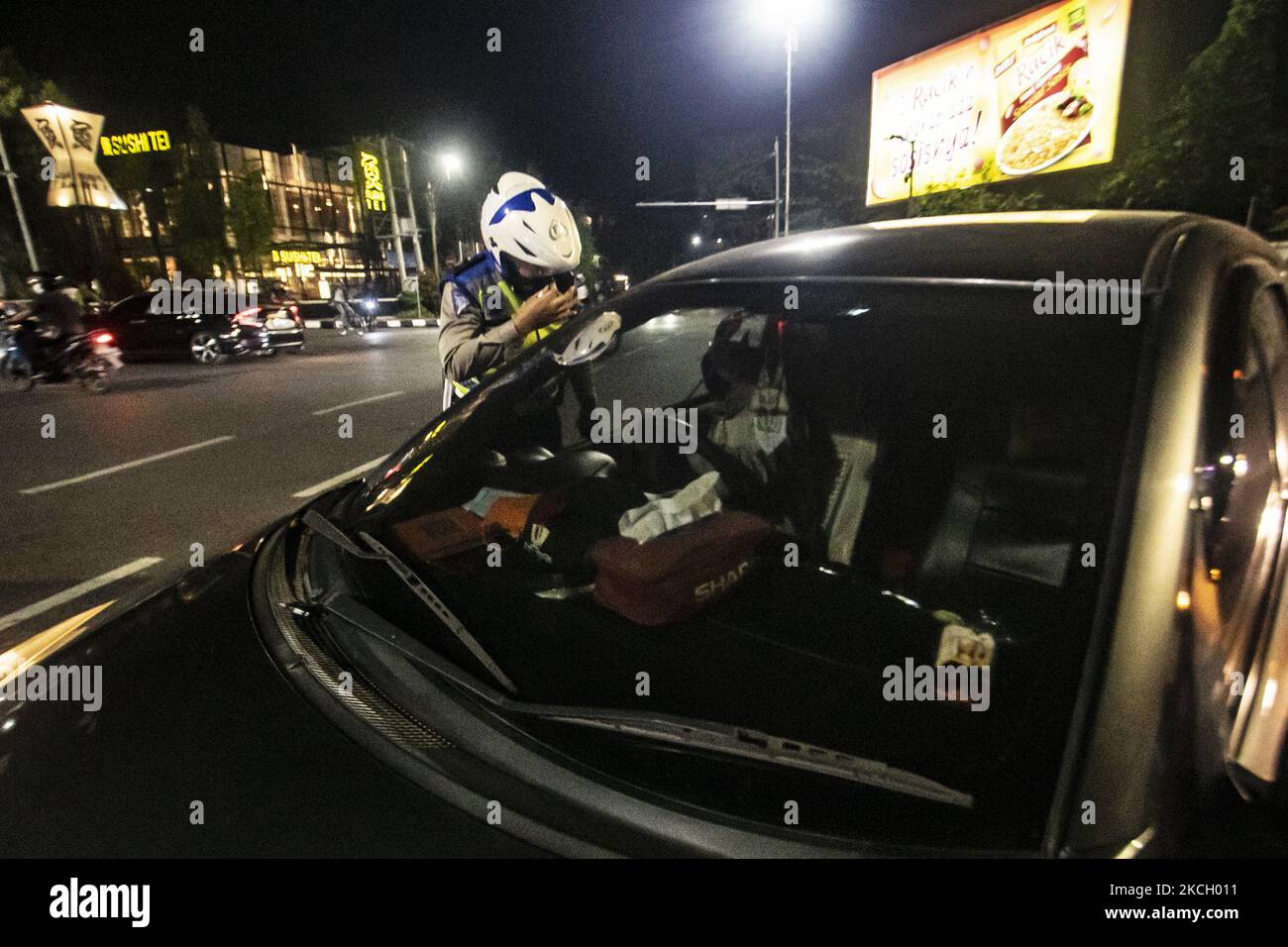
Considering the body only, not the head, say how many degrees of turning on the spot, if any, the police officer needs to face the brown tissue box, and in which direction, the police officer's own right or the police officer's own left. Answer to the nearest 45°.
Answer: approximately 45° to the police officer's own right

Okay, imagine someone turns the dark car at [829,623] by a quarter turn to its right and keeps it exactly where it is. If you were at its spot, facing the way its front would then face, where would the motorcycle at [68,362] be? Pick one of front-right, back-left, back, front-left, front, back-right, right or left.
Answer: front

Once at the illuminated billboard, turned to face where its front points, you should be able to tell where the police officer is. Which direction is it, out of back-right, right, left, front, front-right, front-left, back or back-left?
front-left

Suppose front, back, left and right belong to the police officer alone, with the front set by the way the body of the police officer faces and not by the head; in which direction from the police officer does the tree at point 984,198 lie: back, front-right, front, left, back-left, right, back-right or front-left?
left

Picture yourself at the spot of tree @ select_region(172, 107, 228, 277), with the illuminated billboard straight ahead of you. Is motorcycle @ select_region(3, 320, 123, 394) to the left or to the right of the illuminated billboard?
right

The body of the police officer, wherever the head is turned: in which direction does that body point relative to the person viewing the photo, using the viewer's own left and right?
facing the viewer and to the right of the viewer

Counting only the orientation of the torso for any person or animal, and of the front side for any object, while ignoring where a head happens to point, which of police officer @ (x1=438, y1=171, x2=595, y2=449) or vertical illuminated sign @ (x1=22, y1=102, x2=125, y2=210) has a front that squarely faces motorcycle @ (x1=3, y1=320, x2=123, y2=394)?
the vertical illuminated sign

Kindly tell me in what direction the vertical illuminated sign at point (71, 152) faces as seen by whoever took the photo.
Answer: facing the viewer

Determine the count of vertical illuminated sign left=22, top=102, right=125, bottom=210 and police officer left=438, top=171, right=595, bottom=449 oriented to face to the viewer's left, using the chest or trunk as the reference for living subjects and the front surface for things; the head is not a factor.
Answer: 0

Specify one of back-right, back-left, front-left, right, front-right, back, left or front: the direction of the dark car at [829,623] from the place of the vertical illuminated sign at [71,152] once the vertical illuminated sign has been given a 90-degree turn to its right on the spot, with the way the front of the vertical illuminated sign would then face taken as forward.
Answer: left

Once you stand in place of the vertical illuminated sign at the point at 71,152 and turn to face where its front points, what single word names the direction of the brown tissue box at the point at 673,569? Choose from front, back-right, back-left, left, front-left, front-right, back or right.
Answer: front

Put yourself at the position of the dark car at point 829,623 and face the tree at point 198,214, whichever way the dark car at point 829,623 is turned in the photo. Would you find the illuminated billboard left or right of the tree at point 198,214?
right

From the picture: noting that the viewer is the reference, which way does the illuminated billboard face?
facing the viewer and to the left of the viewer

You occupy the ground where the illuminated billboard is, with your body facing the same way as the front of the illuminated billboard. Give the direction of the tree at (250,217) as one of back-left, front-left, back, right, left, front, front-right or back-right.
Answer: front-right

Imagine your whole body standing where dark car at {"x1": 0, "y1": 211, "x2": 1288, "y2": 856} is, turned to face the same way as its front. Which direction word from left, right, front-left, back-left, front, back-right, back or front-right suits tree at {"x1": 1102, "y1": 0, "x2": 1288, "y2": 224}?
back
